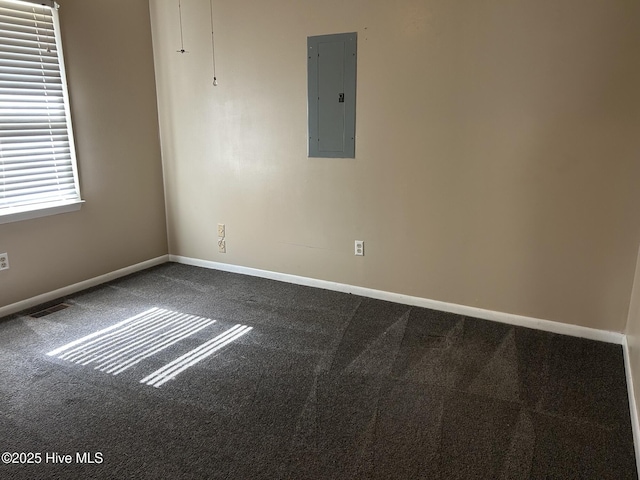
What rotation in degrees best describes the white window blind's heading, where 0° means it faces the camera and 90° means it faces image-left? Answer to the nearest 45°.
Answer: approximately 315°

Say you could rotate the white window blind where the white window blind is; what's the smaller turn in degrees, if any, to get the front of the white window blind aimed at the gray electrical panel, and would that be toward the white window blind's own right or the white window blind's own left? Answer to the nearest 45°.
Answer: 0° — it already faces it
